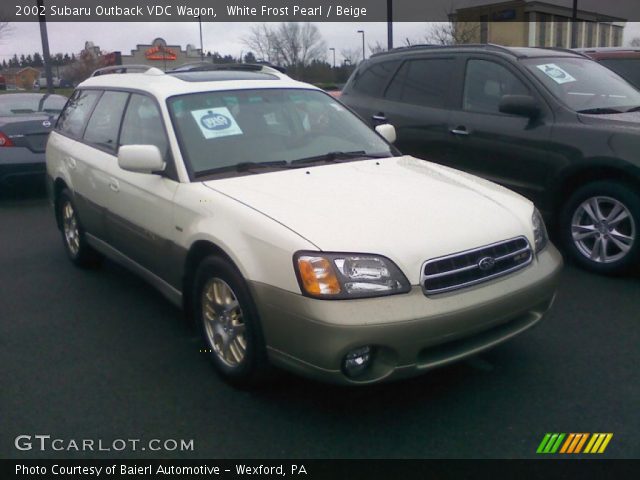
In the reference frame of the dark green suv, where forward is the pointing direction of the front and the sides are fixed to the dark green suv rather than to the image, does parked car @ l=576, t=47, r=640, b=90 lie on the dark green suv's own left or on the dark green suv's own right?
on the dark green suv's own left

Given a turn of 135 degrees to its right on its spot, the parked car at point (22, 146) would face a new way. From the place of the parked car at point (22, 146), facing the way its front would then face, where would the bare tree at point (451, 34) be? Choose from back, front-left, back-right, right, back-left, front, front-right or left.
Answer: left

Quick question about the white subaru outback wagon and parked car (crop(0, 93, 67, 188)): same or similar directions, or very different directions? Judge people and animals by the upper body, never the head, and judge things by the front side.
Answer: very different directions

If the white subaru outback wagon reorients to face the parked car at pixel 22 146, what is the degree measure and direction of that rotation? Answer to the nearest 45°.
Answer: approximately 180°

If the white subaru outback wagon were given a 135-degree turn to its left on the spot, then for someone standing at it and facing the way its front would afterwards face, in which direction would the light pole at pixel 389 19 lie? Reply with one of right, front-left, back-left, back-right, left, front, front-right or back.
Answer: front

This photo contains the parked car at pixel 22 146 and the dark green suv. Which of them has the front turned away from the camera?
the parked car

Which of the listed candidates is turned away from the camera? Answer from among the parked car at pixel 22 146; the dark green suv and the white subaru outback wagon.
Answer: the parked car

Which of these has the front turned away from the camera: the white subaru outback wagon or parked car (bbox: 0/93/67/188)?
the parked car

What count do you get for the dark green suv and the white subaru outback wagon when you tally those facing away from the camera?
0

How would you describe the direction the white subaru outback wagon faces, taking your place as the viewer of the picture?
facing the viewer and to the right of the viewer

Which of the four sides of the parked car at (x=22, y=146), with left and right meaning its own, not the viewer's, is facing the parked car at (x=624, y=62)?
right

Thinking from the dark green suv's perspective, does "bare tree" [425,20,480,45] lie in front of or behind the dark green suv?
behind

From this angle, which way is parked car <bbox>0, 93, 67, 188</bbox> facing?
away from the camera

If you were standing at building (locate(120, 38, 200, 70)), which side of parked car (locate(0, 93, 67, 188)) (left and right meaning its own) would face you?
front

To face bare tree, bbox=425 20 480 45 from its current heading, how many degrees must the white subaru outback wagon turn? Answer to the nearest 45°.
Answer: approximately 135° to its left

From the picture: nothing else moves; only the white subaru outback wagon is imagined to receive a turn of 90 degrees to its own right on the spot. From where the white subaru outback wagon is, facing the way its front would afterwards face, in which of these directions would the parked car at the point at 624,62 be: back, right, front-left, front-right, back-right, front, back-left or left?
back

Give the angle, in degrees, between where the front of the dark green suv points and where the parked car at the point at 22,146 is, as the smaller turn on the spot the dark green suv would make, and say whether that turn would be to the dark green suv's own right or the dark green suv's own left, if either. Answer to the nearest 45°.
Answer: approximately 135° to the dark green suv's own right

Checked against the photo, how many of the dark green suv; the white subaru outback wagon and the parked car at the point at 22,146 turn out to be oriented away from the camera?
1

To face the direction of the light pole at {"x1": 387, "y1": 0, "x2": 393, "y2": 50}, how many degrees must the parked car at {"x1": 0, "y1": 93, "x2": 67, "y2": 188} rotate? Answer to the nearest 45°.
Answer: approximately 45° to its right
